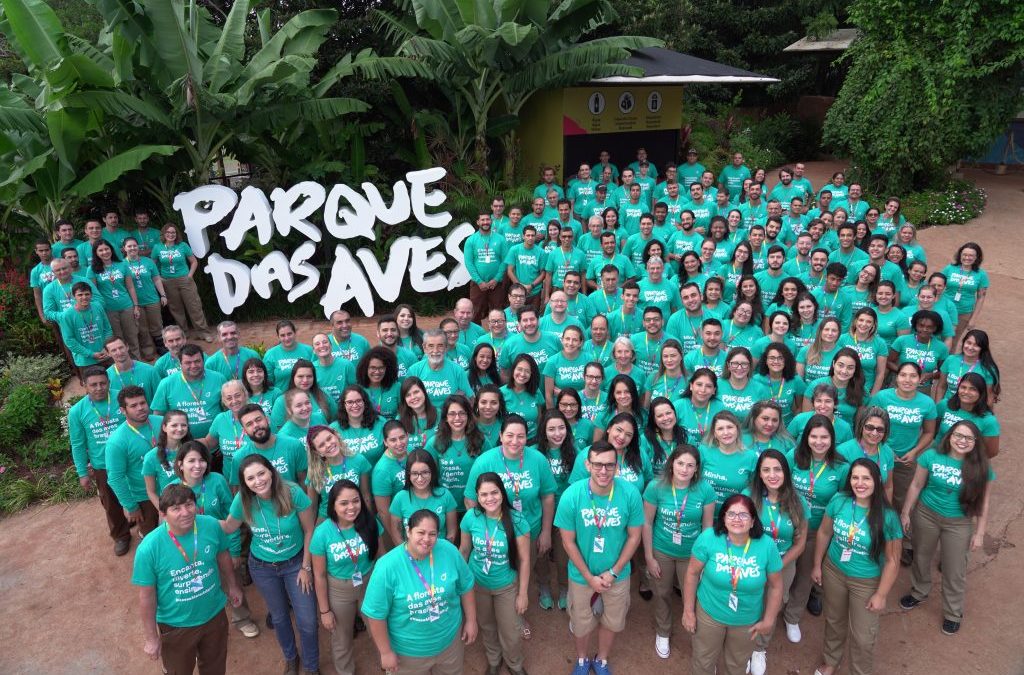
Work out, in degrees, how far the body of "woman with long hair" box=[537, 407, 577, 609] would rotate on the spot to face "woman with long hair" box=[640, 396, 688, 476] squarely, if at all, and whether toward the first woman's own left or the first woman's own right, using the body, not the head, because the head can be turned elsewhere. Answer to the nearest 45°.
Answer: approximately 90° to the first woman's own left

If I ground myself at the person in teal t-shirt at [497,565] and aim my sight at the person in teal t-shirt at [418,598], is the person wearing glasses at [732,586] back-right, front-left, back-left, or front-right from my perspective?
back-left

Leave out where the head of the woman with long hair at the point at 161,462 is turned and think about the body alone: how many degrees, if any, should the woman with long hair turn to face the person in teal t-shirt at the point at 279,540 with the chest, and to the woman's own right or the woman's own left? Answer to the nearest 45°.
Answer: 0° — they already face them

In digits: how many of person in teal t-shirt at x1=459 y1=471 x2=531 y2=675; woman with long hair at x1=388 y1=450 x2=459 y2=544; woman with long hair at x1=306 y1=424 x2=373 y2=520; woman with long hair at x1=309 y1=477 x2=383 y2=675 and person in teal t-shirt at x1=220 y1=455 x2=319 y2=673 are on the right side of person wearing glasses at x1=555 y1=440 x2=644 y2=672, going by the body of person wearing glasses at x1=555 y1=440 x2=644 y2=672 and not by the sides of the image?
5

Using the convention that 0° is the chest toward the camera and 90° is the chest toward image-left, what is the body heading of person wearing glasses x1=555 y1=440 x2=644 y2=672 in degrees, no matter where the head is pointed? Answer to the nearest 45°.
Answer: approximately 0°

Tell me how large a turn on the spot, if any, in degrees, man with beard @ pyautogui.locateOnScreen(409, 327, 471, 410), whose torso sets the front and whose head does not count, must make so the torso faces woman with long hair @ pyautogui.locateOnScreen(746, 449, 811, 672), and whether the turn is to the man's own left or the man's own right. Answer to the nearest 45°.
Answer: approximately 45° to the man's own left

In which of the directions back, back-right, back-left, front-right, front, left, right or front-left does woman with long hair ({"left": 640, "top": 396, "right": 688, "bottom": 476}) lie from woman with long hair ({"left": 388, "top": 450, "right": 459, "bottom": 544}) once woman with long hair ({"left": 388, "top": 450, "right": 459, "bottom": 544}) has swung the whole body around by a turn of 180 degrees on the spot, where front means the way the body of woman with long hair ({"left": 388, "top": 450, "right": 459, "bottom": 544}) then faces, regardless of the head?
right

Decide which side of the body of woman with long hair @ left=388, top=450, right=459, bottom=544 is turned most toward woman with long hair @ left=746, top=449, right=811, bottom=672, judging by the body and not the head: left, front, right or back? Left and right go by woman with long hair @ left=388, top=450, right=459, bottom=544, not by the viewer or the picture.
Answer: left

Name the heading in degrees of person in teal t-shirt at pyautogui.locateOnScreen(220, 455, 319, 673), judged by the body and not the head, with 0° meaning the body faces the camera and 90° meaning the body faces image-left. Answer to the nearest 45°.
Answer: approximately 0°

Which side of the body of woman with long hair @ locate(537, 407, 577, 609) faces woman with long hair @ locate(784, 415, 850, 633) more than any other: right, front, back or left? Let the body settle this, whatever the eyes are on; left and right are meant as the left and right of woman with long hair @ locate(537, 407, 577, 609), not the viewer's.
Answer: left
